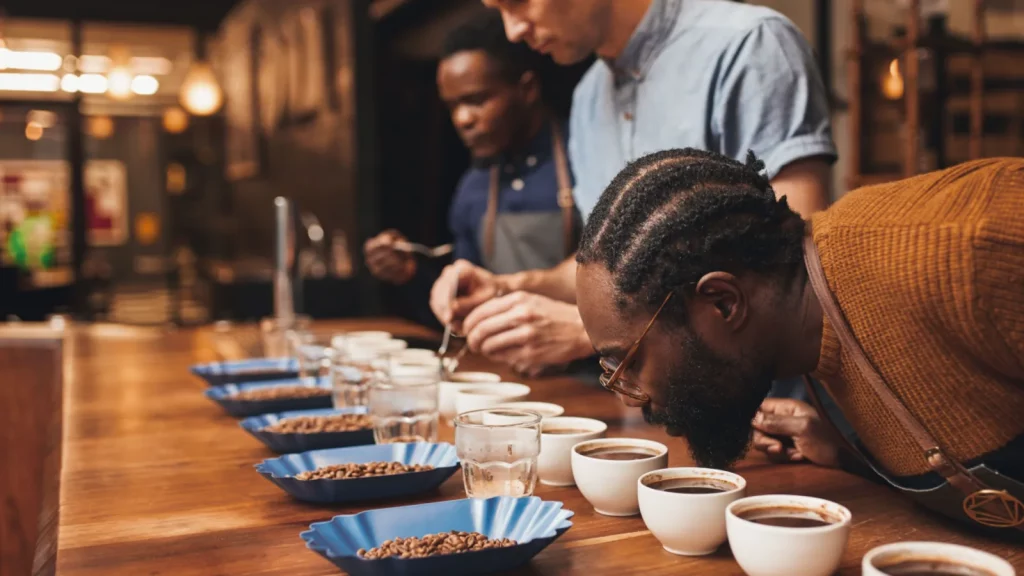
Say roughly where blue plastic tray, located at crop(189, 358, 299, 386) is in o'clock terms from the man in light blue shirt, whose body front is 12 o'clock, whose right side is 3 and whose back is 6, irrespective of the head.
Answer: The blue plastic tray is roughly at 2 o'clock from the man in light blue shirt.

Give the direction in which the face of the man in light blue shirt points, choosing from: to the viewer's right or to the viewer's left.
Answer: to the viewer's left

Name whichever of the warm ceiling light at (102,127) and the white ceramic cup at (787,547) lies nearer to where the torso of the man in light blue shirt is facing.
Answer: the white ceramic cup

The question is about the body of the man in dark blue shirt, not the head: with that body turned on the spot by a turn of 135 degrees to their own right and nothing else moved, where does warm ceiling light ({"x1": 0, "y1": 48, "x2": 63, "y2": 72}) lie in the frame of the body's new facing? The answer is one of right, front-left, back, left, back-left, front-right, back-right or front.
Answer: front-left

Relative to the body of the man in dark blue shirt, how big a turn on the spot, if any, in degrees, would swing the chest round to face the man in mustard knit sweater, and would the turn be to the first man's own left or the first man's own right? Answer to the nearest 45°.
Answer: approximately 45° to the first man's own left

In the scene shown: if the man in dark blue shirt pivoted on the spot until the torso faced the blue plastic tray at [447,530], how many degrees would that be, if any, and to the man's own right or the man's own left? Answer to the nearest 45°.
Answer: approximately 45° to the man's own left

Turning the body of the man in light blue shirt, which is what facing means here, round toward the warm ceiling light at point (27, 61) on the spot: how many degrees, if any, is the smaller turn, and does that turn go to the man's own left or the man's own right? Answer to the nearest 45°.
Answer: approximately 90° to the man's own right

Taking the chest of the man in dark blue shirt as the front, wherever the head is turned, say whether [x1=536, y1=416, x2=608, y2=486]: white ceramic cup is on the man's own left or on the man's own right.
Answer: on the man's own left

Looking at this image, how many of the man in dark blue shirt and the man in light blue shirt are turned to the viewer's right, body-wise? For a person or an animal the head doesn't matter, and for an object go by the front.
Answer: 0

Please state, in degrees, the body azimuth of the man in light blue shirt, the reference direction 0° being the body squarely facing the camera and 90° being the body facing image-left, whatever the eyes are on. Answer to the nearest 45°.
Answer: approximately 45°
